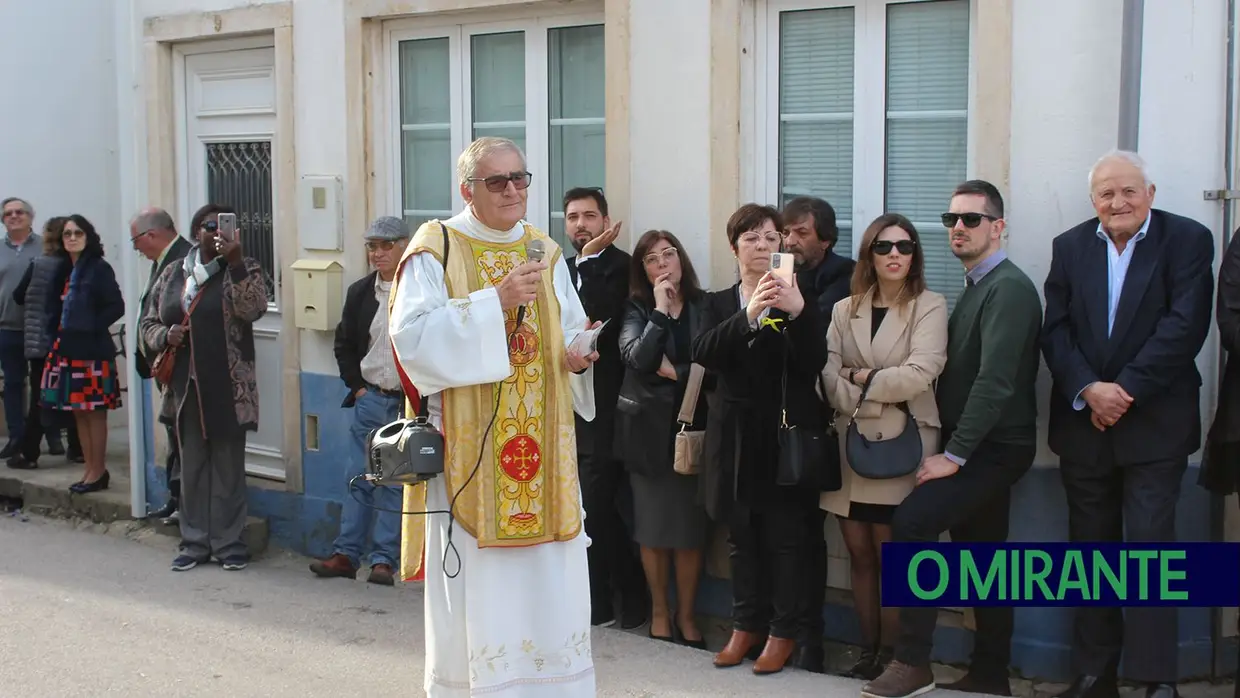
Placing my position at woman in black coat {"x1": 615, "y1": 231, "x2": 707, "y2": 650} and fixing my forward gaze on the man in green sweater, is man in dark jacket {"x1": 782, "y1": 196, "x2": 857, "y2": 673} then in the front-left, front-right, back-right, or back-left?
front-left

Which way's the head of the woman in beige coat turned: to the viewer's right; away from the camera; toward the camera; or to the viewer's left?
toward the camera

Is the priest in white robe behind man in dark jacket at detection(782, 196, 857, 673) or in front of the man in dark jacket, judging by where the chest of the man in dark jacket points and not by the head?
in front

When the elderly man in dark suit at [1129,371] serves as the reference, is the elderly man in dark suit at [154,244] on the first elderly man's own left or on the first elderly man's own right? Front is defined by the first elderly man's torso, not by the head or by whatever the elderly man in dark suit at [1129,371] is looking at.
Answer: on the first elderly man's own right

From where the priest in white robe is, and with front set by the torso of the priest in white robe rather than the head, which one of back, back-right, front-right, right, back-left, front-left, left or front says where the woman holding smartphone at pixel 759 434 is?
left

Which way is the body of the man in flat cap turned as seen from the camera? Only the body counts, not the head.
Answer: toward the camera

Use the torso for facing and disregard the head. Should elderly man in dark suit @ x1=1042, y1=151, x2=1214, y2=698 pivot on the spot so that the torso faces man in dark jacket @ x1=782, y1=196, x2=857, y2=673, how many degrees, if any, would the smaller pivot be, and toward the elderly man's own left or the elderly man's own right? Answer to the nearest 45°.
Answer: approximately 90° to the elderly man's own right

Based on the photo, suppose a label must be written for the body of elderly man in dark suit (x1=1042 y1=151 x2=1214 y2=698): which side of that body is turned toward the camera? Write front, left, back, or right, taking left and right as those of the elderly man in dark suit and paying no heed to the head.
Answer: front

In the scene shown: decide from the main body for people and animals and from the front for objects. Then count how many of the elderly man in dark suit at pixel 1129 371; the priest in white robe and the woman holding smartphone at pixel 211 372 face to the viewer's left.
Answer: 0

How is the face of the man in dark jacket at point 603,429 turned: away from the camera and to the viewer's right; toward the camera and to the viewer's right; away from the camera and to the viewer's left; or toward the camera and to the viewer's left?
toward the camera and to the viewer's left
